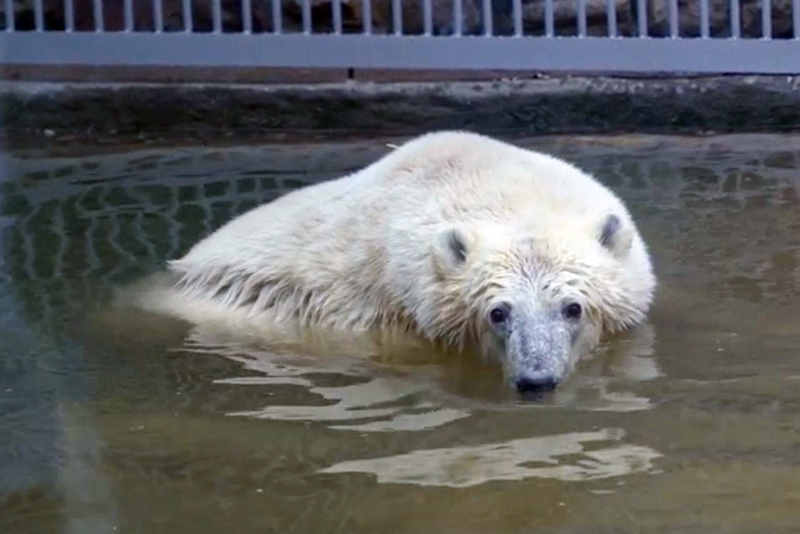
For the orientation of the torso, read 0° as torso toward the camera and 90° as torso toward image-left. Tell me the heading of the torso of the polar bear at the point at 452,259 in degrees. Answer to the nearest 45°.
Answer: approximately 315°

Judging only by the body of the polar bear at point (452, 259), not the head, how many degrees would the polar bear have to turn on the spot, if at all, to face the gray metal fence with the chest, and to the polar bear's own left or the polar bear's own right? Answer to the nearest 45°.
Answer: approximately 135° to the polar bear's own left
